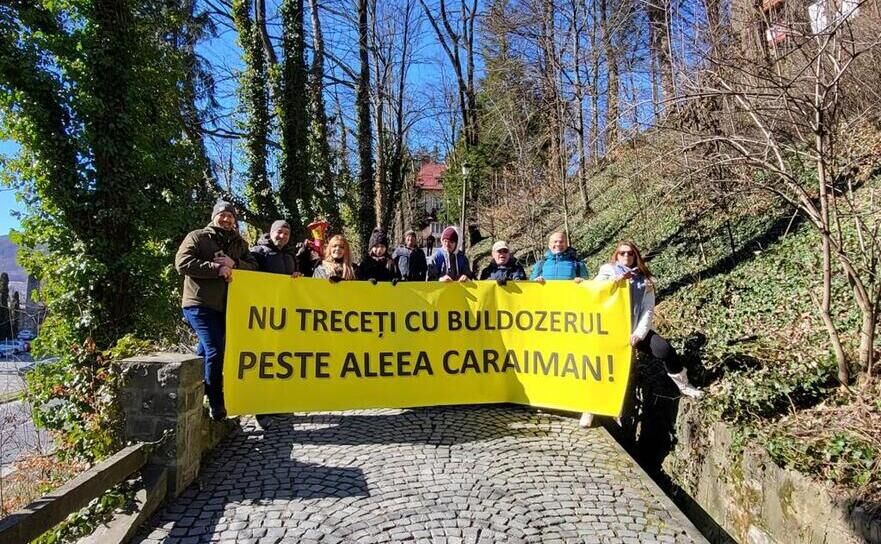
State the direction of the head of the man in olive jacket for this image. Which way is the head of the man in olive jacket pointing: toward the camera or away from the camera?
toward the camera

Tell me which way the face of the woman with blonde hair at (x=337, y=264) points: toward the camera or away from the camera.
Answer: toward the camera

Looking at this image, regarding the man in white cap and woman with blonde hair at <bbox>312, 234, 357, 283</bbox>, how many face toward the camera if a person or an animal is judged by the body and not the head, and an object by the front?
2

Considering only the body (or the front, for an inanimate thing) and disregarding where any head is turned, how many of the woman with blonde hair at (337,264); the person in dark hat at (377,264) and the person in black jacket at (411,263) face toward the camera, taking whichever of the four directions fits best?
3

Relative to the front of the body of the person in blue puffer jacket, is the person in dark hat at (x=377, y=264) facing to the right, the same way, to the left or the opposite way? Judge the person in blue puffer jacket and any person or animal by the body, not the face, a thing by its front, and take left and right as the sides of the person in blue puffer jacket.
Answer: the same way

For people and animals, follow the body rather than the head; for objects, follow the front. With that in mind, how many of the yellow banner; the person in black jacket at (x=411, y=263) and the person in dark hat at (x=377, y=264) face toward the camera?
3

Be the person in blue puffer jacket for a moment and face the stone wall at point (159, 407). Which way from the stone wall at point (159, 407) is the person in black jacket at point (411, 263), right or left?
right

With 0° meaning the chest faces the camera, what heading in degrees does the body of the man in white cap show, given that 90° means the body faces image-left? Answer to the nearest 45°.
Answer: approximately 0°

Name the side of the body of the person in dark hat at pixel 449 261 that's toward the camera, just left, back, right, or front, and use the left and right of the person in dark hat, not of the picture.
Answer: front

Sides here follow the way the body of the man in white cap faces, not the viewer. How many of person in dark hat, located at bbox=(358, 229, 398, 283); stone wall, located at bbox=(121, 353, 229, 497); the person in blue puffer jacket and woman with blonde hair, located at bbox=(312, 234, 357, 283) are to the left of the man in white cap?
1

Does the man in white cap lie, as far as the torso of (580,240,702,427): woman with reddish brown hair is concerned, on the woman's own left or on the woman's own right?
on the woman's own right

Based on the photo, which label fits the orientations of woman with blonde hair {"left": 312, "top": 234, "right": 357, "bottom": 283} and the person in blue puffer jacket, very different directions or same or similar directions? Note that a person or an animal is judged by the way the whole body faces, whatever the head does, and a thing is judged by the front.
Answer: same or similar directions

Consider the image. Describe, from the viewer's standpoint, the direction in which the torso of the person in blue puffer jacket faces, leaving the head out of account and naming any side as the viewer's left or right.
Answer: facing the viewer

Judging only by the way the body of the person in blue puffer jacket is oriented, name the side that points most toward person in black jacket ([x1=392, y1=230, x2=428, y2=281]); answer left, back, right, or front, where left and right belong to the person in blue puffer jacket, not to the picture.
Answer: right

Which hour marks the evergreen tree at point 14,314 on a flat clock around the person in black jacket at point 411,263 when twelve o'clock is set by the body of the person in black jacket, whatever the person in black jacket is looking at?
The evergreen tree is roughly at 4 o'clock from the person in black jacket.

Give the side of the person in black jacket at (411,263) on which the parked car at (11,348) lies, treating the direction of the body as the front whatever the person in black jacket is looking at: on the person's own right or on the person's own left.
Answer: on the person's own right

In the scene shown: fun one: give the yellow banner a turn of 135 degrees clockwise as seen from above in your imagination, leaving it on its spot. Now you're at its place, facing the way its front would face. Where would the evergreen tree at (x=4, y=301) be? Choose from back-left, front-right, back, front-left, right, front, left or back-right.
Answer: front

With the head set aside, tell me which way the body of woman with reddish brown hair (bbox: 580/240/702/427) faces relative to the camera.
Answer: toward the camera

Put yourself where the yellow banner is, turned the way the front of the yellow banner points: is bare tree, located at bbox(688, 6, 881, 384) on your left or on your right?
on your left
